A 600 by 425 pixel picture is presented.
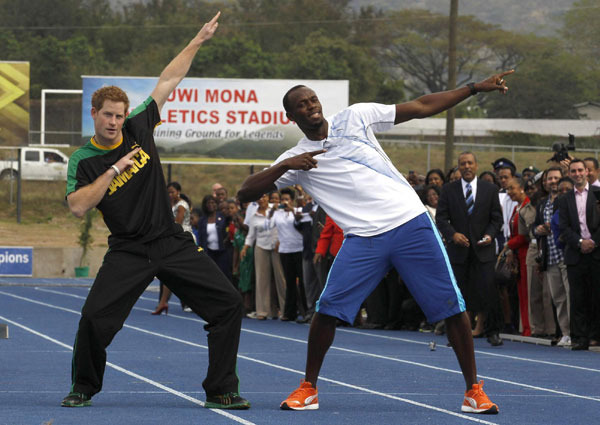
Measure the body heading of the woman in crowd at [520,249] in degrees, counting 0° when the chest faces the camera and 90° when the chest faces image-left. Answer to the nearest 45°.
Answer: approximately 45°

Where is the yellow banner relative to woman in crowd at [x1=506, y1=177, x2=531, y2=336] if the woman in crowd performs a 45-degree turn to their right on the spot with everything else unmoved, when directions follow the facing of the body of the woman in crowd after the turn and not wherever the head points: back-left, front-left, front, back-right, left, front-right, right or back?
front-right

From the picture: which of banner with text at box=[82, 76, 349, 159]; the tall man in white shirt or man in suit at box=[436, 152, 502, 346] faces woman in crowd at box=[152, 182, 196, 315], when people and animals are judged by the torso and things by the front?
the banner with text

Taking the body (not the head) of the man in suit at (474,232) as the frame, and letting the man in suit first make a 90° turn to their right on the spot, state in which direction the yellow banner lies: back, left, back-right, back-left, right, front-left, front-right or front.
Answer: front-right

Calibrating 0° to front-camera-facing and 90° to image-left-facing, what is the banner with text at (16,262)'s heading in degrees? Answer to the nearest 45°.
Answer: approximately 0°

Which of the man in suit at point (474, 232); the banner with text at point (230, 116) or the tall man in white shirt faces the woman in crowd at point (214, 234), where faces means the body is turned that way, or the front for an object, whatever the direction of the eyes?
the banner with text

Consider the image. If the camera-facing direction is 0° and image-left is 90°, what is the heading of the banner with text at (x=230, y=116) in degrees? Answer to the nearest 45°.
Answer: approximately 0°

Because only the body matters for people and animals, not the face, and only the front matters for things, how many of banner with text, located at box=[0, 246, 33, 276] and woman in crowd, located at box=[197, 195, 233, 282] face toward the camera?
2
